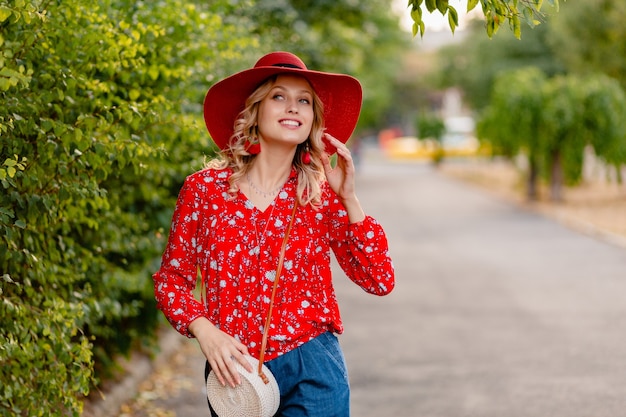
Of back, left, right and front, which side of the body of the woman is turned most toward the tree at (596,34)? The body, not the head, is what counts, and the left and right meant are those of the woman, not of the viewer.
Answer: back

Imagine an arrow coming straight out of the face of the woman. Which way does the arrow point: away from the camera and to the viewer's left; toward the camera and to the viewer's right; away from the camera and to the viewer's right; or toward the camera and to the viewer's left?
toward the camera and to the viewer's right

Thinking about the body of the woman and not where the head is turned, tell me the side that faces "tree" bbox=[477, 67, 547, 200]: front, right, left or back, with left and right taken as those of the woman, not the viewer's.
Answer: back

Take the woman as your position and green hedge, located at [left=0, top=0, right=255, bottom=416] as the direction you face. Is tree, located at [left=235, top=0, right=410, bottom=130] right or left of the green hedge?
right

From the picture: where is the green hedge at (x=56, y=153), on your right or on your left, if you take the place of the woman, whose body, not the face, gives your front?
on your right

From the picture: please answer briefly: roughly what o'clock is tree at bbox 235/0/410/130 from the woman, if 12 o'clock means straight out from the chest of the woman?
The tree is roughly at 6 o'clock from the woman.

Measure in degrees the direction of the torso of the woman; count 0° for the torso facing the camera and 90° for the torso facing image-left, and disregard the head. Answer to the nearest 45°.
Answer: approximately 0°

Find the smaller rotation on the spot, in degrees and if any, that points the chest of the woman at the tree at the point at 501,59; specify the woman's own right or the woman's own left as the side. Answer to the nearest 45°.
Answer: approximately 180°
